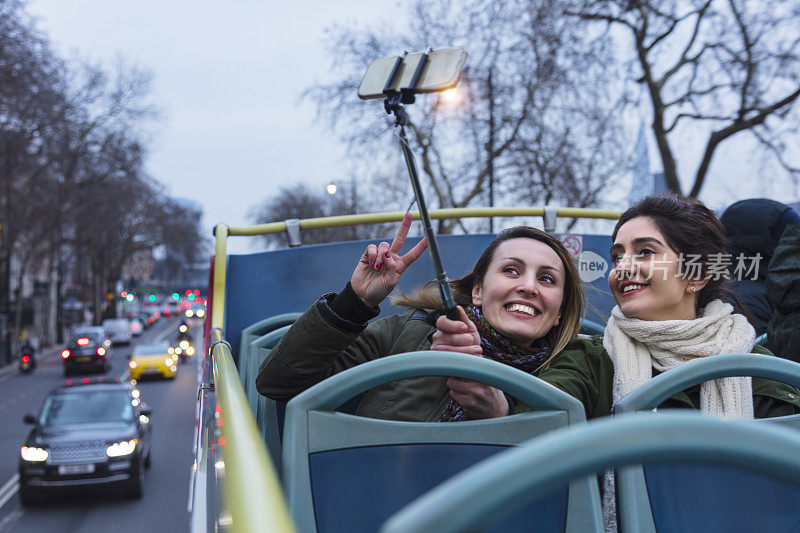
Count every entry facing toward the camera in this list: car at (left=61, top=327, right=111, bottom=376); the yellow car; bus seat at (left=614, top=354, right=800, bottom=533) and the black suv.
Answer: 3

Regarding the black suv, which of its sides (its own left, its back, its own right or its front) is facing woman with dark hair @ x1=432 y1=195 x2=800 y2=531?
front

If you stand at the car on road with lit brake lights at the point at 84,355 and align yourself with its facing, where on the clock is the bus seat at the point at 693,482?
The bus seat is roughly at 6 o'clock from the car on road with lit brake lights.

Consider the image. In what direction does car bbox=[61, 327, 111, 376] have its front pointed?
away from the camera

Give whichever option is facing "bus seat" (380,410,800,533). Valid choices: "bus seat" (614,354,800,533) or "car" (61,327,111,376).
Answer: "bus seat" (614,354,800,533)

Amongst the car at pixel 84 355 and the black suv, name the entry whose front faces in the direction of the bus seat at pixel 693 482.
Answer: the black suv

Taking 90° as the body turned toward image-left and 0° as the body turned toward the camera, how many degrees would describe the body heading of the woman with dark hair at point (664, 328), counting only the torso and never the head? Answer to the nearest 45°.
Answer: approximately 45°

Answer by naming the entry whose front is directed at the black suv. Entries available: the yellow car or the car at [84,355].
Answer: the yellow car

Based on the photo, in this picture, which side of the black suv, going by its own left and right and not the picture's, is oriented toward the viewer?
front

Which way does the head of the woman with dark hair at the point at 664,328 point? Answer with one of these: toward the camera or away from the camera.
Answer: toward the camera

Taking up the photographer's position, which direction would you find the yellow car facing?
facing the viewer

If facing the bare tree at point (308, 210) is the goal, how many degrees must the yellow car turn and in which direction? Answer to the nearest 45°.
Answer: approximately 135° to its left

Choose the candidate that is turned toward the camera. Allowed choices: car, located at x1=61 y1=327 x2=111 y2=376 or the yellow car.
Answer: the yellow car
